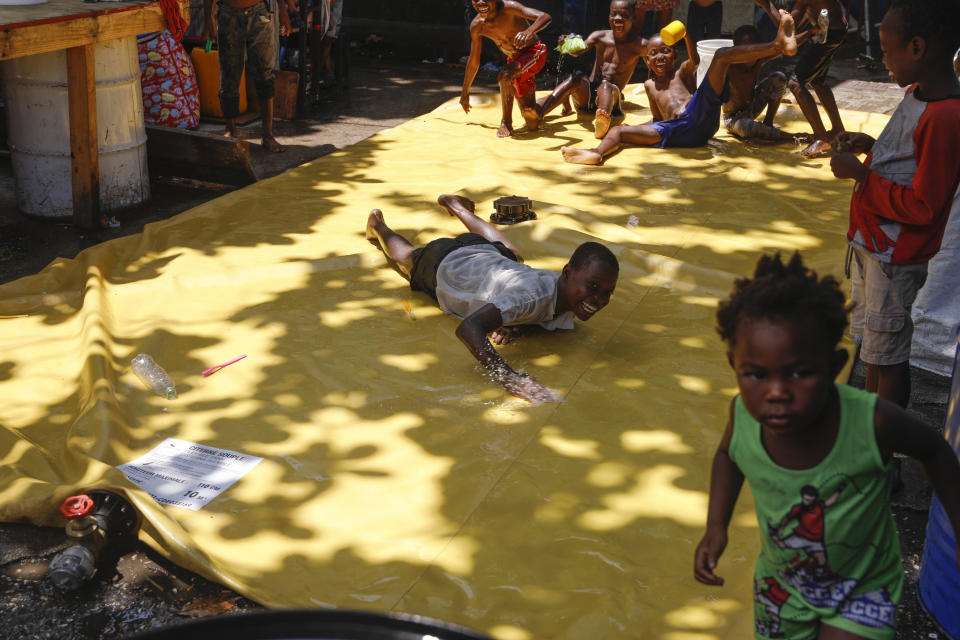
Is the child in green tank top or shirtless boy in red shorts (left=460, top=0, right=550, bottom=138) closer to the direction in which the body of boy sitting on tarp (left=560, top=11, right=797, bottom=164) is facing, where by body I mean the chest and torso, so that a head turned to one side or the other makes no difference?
the child in green tank top

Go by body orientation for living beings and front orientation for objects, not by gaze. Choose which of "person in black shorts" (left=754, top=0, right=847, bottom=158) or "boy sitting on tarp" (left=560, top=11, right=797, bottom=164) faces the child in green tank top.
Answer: the boy sitting on tarp

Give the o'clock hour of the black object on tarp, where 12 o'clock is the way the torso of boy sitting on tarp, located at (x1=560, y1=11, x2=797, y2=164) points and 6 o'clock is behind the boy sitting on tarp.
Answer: The black object on tarp is roughly at 12 o'clock from the boy sitting on tarp.

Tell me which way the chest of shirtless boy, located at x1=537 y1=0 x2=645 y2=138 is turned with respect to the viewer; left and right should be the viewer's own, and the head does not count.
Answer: facing the viewer and to the left of the viewer

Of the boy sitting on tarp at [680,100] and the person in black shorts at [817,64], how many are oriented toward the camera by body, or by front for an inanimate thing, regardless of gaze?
1

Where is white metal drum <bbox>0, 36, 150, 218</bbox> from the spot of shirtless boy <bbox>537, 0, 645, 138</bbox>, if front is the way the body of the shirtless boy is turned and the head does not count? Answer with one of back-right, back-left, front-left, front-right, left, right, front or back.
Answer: front

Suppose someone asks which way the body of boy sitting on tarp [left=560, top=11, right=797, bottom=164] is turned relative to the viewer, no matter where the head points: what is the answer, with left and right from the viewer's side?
facing the viewer

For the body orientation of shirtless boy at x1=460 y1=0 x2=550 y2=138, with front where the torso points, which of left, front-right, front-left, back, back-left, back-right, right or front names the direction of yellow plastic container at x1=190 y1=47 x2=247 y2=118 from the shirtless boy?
front-right

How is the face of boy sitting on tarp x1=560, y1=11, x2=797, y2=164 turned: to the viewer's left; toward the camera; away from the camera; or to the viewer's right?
toward the camera

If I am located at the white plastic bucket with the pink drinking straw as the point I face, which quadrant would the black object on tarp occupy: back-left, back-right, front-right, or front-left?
front-left

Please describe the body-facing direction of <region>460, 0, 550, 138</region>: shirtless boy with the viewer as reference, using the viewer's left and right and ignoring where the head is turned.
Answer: facing the viewer and to the left of the viewer

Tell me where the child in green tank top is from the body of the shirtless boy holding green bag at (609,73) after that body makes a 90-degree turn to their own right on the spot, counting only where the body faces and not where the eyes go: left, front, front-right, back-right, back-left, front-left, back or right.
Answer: back-left
